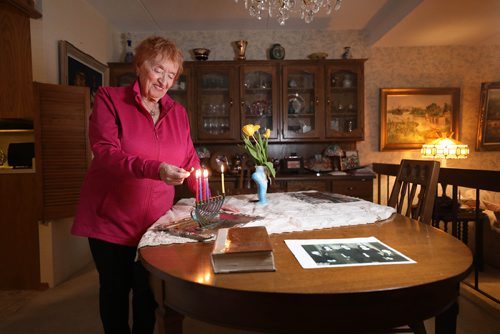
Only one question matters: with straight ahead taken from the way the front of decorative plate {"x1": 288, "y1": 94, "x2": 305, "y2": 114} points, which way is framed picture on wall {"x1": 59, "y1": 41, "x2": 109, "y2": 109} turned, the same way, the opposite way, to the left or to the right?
to the left

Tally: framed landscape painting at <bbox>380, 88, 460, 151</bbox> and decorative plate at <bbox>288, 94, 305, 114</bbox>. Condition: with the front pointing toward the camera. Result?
2

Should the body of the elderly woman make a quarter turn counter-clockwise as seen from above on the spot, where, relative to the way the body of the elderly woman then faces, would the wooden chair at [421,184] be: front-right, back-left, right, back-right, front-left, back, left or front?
front-right

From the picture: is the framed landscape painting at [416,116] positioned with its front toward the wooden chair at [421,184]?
yes

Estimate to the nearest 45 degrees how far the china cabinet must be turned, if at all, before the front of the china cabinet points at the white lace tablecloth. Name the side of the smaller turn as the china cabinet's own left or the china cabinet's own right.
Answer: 0° — it already faces it

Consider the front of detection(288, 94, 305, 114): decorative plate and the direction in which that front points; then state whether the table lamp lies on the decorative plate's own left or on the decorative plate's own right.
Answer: on the decorative plate's own left

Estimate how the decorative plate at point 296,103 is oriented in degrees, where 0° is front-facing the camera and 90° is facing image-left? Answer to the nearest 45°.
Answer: approximately 0°

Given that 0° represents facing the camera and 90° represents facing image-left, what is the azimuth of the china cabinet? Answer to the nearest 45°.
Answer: approximately 0°

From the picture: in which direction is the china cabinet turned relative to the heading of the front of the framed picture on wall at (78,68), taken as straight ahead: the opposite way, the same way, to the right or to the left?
to the right

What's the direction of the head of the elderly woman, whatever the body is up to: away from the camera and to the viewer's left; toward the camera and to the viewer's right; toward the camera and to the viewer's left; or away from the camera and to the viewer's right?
toward the camera and to the viewer's right

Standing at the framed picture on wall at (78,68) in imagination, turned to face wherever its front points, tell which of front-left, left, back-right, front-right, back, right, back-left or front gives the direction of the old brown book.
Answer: front-right

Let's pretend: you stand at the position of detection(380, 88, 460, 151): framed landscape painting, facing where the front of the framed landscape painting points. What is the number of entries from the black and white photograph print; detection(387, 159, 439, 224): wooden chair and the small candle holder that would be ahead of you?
3

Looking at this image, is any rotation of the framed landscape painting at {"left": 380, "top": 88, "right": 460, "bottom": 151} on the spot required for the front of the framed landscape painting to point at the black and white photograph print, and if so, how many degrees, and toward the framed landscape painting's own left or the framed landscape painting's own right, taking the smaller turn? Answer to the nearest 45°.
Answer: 0° — it already faces it

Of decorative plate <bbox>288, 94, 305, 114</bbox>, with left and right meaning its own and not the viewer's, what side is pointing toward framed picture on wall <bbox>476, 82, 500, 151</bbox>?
left

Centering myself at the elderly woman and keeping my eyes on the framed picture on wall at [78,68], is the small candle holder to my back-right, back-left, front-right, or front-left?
back-right
